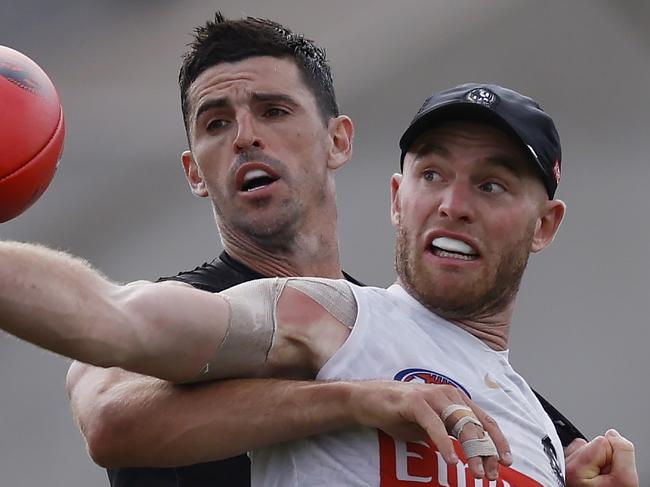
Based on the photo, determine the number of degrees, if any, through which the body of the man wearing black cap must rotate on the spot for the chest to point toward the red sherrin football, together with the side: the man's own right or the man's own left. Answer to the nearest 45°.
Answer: approximately 135° to the man's own right

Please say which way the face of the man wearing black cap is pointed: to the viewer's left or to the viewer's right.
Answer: to the viewer's left

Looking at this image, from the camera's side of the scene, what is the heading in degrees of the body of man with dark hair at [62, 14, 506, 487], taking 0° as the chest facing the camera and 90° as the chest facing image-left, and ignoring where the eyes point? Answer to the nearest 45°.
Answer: approximately 0°

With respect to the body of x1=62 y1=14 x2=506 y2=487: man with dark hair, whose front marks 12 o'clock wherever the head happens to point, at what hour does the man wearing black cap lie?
The man wearing black cap is roughly at 11 o'clock from the man with dark hair.

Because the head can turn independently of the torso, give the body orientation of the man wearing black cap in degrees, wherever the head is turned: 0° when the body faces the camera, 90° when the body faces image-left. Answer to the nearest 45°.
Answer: approximately 315°
